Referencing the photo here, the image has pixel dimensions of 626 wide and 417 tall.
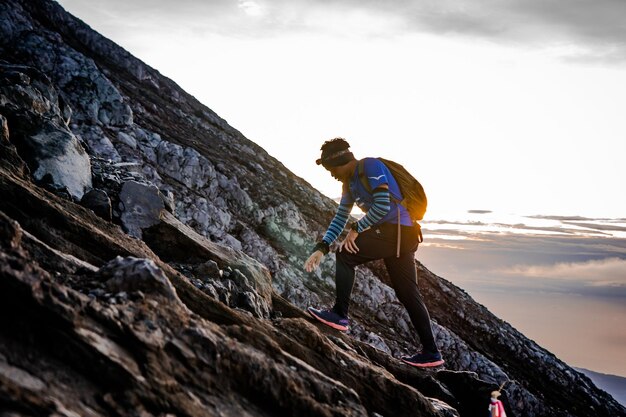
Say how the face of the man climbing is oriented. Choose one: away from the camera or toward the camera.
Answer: toward the camera

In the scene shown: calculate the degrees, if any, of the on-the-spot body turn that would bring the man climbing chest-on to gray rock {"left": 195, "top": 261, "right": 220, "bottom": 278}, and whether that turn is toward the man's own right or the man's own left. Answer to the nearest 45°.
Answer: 0° — they already face it

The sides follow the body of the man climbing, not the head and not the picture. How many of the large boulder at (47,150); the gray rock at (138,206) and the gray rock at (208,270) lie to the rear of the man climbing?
0

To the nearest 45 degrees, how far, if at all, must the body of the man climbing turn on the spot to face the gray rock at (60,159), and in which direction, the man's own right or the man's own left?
0° — they already face it

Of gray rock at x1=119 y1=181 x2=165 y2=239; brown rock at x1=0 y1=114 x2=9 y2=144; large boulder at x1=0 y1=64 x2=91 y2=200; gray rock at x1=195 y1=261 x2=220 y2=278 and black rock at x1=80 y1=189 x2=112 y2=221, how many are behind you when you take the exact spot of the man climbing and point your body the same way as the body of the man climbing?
0

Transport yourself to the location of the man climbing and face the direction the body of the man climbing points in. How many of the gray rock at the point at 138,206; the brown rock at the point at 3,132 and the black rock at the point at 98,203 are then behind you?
0

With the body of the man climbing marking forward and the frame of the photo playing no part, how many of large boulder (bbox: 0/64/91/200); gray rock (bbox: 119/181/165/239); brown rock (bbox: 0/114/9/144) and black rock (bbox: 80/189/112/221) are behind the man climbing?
0

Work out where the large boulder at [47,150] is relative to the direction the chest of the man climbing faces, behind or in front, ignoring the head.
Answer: in front

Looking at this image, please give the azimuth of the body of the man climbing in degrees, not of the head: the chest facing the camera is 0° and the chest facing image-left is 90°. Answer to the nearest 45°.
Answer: approximately 90°

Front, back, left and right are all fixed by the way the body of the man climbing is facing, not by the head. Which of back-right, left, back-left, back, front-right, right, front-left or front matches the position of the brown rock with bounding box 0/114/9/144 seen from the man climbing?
front

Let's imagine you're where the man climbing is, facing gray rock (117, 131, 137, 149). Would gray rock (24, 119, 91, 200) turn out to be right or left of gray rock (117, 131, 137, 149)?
left

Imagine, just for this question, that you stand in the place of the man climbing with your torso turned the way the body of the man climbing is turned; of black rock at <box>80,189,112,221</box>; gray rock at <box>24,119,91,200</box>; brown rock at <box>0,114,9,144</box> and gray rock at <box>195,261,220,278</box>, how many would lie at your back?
0

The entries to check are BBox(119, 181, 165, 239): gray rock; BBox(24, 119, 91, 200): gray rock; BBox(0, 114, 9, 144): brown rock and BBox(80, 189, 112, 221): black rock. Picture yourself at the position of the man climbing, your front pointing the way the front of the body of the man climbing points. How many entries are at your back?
0
